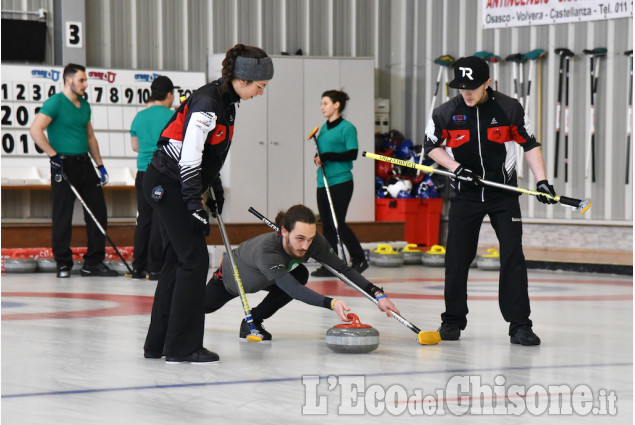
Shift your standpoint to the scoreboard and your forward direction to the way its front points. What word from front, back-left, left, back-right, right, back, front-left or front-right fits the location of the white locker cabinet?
left

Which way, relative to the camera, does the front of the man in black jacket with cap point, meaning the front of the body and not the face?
toward the camera

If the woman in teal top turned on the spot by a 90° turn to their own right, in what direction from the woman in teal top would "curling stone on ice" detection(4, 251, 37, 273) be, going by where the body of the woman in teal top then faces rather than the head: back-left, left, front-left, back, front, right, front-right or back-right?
front-left

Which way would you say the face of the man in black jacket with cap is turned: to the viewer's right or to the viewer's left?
to the viewer's left

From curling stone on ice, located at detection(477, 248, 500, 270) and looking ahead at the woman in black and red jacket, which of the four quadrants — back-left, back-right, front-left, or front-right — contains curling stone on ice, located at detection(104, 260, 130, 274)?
front-right

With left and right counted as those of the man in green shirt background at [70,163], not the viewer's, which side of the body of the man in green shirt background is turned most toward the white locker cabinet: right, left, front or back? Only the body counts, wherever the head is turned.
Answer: left

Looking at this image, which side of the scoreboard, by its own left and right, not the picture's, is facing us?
front

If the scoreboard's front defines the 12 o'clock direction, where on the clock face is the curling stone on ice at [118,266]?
The curling stone on ice is roughly at 12 o'clock from the scoreboard.

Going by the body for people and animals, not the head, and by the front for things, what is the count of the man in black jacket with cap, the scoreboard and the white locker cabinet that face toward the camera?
3

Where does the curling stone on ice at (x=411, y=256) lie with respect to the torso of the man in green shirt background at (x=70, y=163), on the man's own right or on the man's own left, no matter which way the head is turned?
on the man's own left

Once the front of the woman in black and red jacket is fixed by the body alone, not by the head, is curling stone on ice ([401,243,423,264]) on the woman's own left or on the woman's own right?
on the woman's own left

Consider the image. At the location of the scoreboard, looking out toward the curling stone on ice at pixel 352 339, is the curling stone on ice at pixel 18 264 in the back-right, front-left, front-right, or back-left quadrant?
front-right

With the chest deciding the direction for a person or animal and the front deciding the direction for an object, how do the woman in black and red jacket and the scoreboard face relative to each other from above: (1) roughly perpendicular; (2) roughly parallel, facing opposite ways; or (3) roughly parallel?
roughly perpendicular

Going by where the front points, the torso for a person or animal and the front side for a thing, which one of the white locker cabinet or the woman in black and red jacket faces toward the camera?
the white locker cabinet

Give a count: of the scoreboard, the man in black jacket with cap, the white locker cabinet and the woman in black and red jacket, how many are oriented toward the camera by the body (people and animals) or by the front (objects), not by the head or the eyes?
3

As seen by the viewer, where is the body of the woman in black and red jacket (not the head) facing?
to the viewer's right

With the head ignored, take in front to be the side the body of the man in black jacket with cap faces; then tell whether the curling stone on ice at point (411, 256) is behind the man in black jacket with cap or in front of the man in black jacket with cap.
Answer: behind

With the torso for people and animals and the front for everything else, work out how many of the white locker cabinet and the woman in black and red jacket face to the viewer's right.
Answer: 1

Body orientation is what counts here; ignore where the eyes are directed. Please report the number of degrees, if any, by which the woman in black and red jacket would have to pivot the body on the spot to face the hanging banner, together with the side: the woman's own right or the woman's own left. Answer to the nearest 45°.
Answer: approximately 45° to the woman's own left

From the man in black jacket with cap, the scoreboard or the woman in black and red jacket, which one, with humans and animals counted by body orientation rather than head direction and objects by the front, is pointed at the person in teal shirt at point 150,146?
the scoreboard

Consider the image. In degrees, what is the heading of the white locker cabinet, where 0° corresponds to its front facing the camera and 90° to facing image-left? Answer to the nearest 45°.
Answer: approximately 0°

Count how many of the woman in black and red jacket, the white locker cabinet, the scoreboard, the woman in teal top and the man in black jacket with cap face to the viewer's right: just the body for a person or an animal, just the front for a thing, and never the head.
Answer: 1

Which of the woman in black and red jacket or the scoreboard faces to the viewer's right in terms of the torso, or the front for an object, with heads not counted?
the woman in black and red jacket
